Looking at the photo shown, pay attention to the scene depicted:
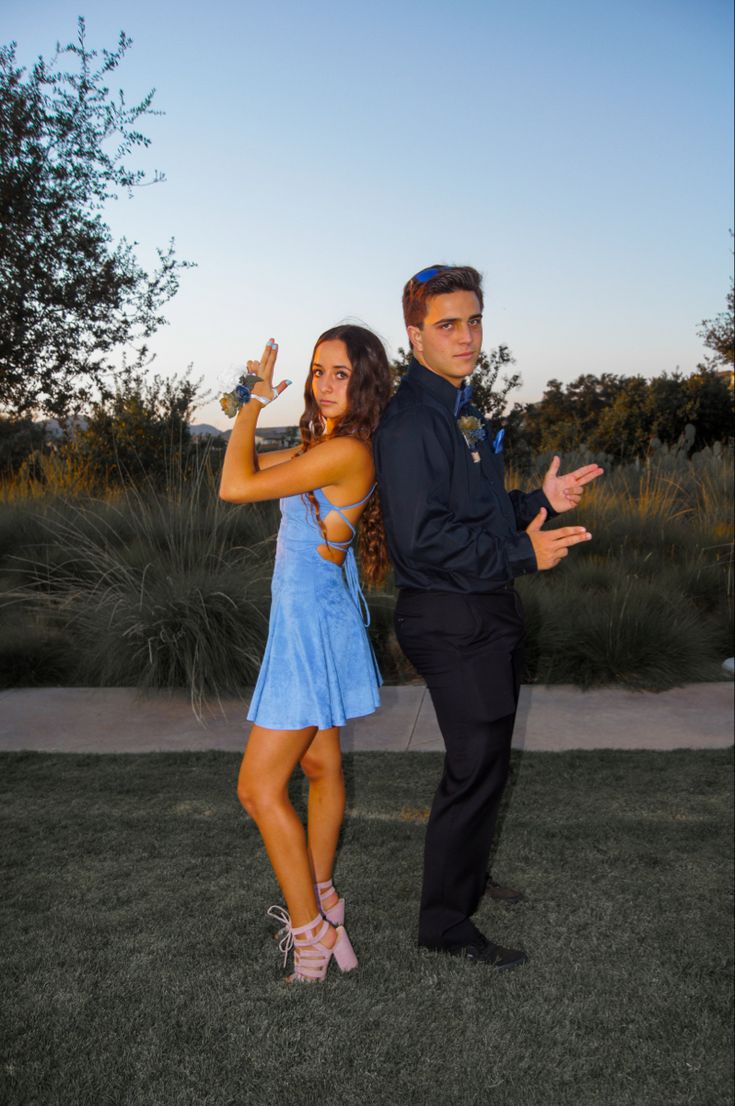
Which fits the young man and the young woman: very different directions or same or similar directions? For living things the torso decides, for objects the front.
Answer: very different directions

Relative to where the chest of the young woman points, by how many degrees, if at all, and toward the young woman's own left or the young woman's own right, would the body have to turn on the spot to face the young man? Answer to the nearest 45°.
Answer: approximately 180°

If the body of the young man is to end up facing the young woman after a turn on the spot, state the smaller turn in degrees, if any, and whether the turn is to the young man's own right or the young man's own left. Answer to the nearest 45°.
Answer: approximately 180°

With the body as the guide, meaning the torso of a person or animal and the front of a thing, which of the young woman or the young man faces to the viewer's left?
the young woman

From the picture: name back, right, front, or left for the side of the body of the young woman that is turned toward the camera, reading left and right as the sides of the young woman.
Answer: left

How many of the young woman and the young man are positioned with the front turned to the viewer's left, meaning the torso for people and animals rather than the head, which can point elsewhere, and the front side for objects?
1

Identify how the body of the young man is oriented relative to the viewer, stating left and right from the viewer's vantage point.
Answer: facing to the right of the viewer
